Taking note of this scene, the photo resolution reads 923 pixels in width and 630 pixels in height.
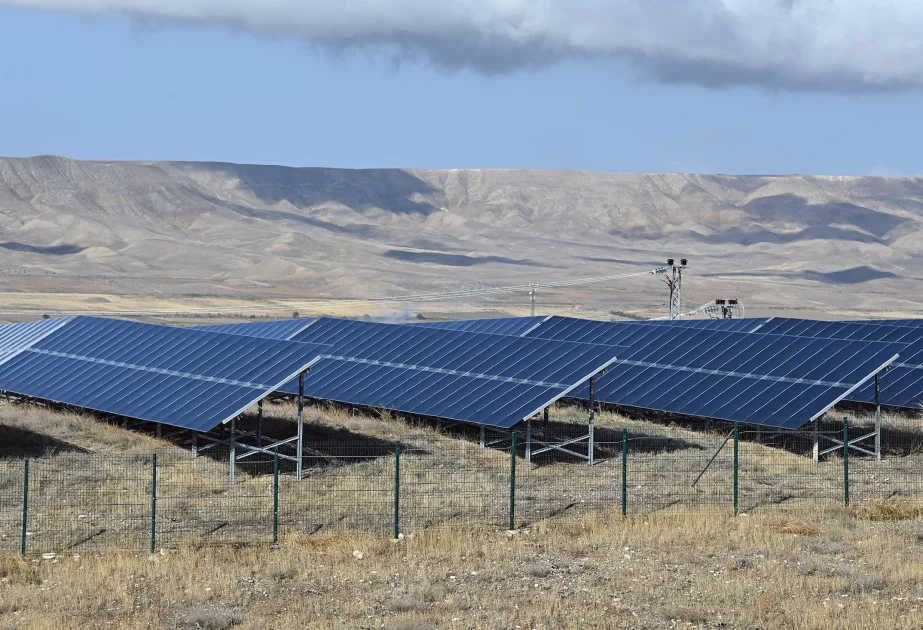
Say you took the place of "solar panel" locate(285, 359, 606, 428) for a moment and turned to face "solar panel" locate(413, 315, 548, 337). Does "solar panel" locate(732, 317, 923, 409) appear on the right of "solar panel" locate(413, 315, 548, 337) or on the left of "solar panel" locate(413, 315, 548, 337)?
right

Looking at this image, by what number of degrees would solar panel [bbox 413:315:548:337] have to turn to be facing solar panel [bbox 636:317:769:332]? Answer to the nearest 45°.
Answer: approximately 135° to its left

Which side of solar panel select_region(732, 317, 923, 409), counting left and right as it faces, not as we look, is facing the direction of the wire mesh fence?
front

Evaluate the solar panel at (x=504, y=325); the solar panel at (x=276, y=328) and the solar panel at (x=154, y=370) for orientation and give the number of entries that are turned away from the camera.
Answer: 0

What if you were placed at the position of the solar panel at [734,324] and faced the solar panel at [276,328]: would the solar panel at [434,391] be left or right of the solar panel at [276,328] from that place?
left

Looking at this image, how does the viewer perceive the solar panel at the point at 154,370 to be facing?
facing the viewer and to the left of the viewer

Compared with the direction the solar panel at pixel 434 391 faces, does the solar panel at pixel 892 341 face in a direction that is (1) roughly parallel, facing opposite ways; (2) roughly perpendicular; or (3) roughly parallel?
roughly parallel

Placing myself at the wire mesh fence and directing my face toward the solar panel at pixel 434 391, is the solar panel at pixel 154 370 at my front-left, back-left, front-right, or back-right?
front-left

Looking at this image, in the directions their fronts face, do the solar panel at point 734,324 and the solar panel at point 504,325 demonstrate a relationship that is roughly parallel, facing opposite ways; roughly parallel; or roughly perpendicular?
roughly parallel

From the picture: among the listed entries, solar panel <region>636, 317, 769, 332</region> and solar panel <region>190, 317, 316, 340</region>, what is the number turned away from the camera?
0

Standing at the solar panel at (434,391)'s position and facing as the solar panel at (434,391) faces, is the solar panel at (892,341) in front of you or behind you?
behind
